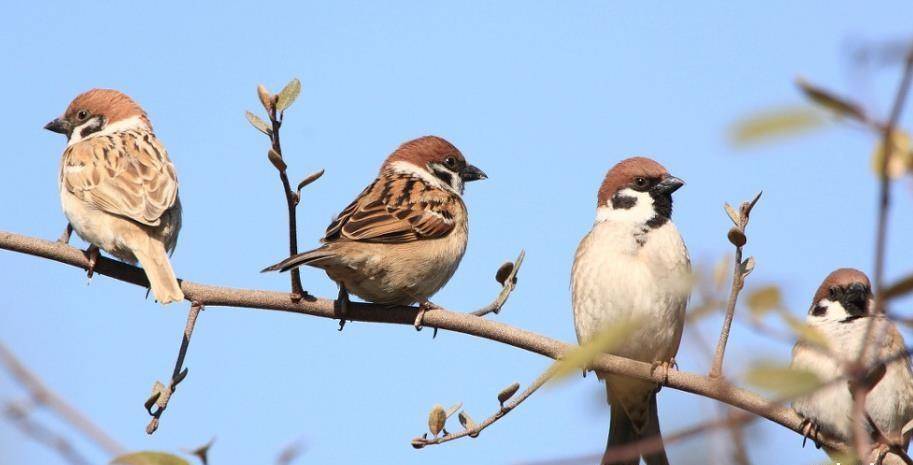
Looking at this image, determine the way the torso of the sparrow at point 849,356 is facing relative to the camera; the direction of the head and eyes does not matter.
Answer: toward the camera

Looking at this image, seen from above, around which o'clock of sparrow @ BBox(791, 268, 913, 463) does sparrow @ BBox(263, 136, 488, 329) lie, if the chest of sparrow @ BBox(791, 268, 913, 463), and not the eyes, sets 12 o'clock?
sparrow @ BBox(263, 136, 488, 329) is roughly at 2 o'clock from sparrow @ BBox(791, 268, 913, 463).

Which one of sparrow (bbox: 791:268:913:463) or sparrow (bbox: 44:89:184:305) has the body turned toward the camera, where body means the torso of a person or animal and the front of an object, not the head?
sparrow (bbox: 791:268:913:463)

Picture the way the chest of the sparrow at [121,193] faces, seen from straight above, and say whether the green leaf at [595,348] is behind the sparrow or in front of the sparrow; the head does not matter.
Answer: behind

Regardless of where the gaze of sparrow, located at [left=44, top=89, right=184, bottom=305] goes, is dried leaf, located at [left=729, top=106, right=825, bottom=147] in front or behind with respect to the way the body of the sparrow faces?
behind

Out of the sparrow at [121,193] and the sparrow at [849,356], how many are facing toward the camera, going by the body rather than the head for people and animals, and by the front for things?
1

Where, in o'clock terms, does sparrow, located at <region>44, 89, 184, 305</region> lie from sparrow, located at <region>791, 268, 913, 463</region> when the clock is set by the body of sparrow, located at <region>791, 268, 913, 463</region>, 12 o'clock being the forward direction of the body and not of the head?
sparrow, located at <region>44, 89, 184, 305</region> is roughly at 2 o'clock from sparrow, located at <region>791, 268, 913, 463</region>.
